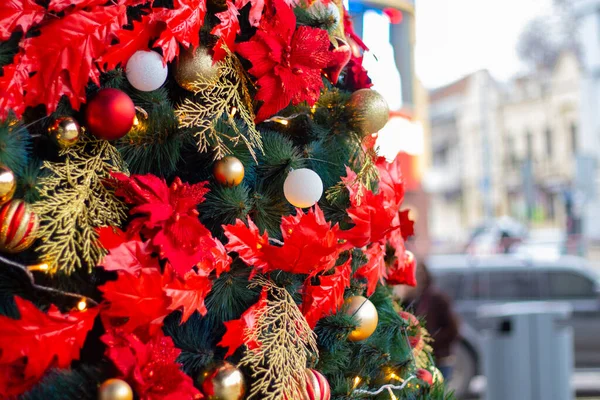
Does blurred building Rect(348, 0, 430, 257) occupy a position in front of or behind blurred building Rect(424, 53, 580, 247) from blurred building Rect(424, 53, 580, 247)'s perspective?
in front

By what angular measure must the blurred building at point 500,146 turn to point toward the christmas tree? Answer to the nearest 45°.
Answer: approximately 45° to its left

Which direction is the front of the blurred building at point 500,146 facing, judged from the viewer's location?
facing the viewer and to the left of the viewer

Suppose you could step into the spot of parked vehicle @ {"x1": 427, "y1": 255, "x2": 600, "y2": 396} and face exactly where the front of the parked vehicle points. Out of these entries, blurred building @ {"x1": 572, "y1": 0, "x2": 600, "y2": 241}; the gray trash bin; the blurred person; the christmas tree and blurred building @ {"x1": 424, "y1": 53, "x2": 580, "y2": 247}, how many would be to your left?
2

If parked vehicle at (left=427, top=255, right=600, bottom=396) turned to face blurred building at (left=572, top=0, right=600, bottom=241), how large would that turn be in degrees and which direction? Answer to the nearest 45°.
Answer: approximately 90° to its left

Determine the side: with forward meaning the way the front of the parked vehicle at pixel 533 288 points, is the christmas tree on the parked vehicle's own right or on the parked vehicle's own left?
on the parked vehicle's own right

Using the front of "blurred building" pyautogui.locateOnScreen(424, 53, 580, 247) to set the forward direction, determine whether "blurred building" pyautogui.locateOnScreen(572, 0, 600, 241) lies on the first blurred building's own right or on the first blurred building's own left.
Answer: on the first blurred building's own left
